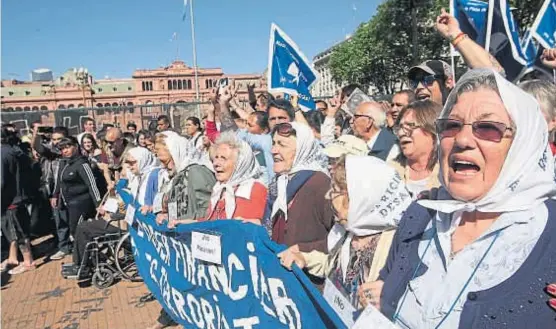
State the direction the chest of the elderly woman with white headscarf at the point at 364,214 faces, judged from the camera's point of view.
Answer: to the viewer's left

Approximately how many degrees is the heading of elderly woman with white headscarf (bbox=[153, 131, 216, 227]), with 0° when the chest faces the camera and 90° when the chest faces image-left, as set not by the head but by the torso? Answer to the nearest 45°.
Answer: approximately 90°

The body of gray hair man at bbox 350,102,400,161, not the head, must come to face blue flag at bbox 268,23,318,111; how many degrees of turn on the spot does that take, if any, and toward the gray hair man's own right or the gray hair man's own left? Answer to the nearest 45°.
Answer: approximately 45° to the gray hair man's own right

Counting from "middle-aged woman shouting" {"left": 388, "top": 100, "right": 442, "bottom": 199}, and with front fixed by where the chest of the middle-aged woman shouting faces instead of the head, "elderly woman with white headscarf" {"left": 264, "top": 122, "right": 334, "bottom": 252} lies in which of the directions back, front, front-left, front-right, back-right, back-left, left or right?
front-right

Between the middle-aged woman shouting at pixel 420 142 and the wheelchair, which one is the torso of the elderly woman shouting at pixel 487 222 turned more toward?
the wheelchair

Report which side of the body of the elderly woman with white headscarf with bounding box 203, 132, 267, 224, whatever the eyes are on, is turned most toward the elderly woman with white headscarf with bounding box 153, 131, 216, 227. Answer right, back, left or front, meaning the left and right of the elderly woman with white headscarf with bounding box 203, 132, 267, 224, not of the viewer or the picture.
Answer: right

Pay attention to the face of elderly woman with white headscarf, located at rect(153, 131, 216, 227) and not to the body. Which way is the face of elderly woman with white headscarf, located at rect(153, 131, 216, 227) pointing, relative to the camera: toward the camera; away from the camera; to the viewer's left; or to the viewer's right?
to the viewer's left
